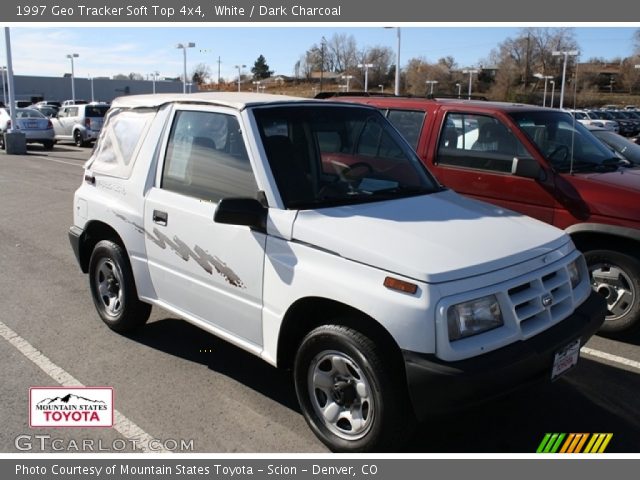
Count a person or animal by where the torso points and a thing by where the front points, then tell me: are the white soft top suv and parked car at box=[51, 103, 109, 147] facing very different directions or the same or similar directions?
very different directions

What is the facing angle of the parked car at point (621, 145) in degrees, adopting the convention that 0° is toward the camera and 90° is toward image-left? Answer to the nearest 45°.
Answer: approximately 315°

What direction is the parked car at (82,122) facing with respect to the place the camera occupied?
facing away from the viewer and to the left of the viewer

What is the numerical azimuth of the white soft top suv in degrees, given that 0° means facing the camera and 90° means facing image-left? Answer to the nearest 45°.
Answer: approximately 315°

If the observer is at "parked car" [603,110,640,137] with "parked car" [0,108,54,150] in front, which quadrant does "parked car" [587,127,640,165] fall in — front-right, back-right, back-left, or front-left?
front-left

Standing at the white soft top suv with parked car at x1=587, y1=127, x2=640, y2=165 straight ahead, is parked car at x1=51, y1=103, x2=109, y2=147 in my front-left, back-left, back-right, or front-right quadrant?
front-left

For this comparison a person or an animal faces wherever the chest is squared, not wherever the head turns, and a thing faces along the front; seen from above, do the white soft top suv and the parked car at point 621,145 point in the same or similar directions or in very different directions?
same or similar directions

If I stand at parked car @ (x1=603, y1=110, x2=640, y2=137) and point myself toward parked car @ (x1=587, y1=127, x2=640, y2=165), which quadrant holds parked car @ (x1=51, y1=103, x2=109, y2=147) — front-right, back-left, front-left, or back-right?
front-right

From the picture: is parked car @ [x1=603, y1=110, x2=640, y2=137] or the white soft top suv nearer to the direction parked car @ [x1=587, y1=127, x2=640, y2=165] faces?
the white soft top suv

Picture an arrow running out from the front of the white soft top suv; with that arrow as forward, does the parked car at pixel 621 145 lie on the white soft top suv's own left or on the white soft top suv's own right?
on the white soft top suv's own left

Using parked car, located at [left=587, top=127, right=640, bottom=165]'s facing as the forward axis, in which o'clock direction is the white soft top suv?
The white soft top suv is roughly at 2 o'clock from the parked car.
